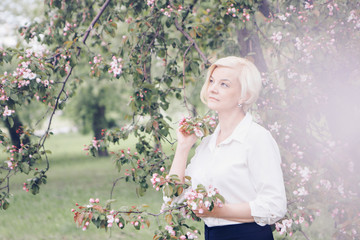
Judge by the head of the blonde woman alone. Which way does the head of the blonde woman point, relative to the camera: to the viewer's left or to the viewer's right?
to the viewer's left

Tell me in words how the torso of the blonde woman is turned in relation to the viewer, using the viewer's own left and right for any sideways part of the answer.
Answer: facing the viewer and to the left of the viewer
